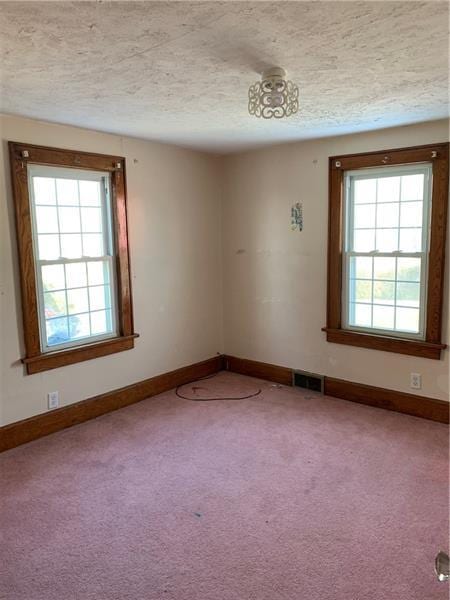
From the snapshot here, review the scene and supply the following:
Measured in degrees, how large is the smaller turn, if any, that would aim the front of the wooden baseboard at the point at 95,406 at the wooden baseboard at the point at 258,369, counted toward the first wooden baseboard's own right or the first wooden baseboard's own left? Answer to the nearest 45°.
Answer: approximately 45° to the first wooden baseboard's own left

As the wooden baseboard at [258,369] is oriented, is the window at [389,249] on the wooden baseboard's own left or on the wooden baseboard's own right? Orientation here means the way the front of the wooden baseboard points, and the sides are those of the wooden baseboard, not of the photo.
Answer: on the wooden baseboard's own left

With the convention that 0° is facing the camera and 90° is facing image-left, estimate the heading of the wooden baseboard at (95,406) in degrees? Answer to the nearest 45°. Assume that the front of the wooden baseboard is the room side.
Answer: approximately 315°

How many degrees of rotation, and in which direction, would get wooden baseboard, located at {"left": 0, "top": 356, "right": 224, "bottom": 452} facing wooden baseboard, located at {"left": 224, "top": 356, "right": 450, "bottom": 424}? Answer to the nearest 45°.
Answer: approximately 45° to its left

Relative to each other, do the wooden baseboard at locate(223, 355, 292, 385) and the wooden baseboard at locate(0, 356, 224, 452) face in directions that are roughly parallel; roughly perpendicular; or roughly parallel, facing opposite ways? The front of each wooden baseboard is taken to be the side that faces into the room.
roughly perpendicular

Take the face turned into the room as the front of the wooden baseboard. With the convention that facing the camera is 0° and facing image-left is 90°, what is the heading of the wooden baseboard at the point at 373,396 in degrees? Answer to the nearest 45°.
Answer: approximately 45°

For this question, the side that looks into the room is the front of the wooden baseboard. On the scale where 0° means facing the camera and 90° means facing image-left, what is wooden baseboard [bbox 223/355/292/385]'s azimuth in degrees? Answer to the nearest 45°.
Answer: approximately 45°
